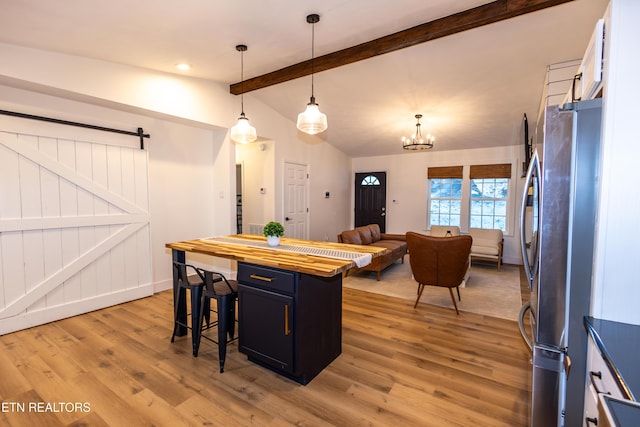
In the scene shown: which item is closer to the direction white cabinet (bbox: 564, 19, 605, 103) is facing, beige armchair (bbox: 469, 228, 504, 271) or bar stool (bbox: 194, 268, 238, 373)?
the bar stool

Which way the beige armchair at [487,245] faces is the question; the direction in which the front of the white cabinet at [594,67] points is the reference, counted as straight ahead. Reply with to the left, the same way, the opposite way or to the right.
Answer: to the left

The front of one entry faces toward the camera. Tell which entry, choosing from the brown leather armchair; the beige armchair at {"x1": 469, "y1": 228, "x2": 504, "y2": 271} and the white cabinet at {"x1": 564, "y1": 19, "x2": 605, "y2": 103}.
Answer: the beige armchair

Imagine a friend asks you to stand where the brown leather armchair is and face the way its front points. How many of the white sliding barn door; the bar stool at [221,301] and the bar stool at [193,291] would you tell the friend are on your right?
0

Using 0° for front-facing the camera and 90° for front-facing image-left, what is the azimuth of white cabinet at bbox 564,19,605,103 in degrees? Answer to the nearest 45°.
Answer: approximately 90°

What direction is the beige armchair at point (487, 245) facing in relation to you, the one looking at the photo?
facing the viewer

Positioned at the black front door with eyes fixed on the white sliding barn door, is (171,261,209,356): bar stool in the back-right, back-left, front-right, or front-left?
front-left

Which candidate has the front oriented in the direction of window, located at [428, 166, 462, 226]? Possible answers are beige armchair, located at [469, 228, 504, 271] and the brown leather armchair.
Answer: the brown leather armchair

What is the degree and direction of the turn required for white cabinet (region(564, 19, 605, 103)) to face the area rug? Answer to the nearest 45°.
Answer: approximately 45° to its right

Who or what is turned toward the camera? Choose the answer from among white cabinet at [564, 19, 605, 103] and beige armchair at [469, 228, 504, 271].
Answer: the beige armchair

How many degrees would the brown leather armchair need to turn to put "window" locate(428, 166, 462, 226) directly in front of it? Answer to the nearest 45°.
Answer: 0° — it already faces it

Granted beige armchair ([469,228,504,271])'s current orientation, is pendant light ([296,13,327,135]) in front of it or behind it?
in front

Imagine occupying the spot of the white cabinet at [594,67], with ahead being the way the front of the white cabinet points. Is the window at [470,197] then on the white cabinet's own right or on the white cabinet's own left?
on the white cabinet's own right

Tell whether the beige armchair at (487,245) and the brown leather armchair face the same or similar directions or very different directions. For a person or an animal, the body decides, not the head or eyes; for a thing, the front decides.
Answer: very different directions

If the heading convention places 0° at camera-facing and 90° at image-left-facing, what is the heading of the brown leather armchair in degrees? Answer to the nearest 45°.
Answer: approximately 180°

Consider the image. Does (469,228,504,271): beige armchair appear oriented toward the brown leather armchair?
yes

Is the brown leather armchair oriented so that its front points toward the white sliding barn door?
no
